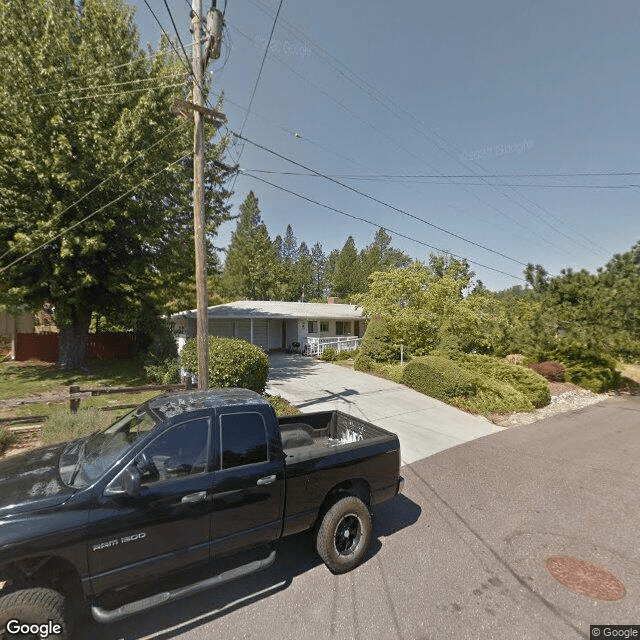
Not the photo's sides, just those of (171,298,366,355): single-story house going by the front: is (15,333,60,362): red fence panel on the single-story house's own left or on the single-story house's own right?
on the single-story house's own right

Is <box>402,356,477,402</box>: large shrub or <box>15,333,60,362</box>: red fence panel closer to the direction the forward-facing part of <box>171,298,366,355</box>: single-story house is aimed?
the large shrub

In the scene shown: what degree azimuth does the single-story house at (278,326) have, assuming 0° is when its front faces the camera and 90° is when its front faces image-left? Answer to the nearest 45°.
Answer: approximately 0°

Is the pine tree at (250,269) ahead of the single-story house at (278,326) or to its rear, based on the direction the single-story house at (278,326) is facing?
to the rear

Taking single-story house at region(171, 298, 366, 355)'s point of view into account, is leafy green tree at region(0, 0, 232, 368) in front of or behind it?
in front

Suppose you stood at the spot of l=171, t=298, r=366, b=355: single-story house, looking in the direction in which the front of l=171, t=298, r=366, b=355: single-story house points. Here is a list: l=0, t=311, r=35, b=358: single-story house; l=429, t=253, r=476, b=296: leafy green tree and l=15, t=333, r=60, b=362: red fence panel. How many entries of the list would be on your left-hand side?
1

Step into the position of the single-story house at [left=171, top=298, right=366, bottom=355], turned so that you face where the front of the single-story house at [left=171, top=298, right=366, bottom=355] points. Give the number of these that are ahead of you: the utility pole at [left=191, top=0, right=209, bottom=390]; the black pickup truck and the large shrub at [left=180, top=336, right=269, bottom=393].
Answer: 3

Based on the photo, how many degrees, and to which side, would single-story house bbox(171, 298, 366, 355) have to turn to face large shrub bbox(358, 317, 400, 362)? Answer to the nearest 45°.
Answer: approximately 45° to its left

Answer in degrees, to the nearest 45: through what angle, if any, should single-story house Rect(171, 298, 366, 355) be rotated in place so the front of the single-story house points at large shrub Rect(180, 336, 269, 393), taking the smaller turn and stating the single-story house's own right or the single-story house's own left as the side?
0° — it already faces it

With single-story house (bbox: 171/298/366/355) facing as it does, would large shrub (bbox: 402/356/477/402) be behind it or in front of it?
in front

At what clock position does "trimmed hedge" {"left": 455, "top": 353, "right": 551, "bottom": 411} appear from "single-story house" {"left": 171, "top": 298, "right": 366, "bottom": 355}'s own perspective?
The trimmed hedge is roughly at 11 o'clock from the single-story house.

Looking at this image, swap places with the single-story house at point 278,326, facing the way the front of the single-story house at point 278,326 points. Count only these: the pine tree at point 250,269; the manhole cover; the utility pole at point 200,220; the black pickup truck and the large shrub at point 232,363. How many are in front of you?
4

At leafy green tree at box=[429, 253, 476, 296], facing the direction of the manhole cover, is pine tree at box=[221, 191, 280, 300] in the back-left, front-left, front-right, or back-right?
back-right

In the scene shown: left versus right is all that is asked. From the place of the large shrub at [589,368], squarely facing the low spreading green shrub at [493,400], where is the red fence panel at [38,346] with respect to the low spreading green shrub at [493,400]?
right

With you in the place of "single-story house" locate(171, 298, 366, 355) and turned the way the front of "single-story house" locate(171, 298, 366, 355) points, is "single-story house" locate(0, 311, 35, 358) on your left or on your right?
on your right

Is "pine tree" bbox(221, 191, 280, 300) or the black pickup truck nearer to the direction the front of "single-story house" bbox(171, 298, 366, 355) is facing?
the black pickup truck

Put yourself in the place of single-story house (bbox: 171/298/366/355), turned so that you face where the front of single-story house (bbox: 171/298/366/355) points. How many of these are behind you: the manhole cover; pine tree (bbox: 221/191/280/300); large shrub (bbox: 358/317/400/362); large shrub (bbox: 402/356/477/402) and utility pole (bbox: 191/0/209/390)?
1
